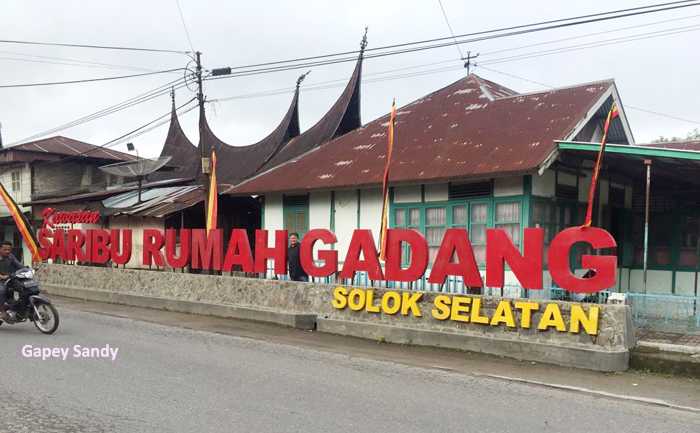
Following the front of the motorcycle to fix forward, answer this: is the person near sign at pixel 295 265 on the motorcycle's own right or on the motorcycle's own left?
on the motorcycle's own left

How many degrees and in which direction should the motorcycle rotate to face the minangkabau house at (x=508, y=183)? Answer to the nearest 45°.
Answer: approximately 45° to its left

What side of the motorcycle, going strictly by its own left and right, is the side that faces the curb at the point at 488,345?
front

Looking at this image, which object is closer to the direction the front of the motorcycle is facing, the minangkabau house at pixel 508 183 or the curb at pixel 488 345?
the curb

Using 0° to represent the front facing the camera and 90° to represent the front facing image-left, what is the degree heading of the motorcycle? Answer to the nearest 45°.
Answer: approximately 315°
